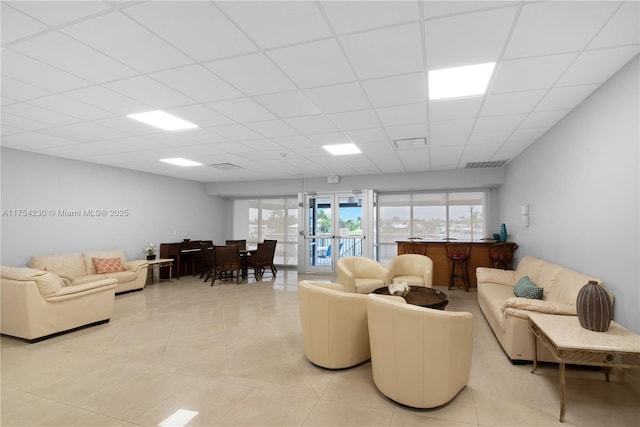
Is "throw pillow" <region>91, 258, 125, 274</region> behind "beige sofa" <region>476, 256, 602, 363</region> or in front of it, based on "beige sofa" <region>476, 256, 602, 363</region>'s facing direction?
in front

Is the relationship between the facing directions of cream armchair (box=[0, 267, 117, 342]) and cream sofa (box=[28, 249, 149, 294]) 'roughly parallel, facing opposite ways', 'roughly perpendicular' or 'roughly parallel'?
roughly perpendicular

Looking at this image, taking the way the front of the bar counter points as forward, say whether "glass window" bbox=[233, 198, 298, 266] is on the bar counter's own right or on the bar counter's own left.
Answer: on the bar counter's own right

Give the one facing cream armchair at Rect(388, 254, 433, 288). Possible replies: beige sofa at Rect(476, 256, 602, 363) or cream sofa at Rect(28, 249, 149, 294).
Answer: cream sofa at Rect(28, 249, 149, 294)

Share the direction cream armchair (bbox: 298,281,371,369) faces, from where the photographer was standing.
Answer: facing away from the viewer and to the right of the viewer

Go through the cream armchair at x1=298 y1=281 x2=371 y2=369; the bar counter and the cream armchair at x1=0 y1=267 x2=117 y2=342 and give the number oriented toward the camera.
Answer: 1

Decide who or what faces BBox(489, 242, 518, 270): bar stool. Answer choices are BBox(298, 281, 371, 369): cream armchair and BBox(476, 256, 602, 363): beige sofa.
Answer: the cream armchair

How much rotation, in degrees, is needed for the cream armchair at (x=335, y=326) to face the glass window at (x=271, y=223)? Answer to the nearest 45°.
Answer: approximately 45° to its left

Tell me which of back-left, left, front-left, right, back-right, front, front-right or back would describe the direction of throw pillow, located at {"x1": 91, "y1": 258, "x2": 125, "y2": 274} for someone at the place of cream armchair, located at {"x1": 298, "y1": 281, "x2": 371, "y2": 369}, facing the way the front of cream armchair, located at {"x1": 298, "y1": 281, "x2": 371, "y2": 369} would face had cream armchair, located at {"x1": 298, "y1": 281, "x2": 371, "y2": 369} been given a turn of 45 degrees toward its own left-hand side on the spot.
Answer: front-left

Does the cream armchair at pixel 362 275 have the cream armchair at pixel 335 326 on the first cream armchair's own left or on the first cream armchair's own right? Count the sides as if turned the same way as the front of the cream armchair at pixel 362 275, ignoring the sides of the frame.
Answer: on the first cream armchair's own right

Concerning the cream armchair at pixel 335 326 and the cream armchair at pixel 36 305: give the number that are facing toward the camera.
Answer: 0

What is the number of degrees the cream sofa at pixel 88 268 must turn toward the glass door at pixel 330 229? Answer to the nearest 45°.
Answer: approximately 45° to its left

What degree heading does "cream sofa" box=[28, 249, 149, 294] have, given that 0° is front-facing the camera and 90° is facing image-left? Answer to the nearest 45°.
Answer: approximately 315°

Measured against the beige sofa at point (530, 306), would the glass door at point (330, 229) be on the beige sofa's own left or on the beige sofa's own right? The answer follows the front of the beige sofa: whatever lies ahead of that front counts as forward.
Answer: on the beige sofa's own right

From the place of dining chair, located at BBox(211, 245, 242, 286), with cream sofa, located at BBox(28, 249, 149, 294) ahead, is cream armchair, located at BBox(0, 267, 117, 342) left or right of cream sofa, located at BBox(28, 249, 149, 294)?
left

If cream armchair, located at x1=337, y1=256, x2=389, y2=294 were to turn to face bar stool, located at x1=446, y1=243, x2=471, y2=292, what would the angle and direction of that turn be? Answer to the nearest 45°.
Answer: approximately 90° to its left

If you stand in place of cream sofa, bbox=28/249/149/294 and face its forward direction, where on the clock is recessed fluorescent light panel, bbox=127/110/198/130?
The recessed fluorescent light panel is roughly at 1 o'clock from the cream sofa.
